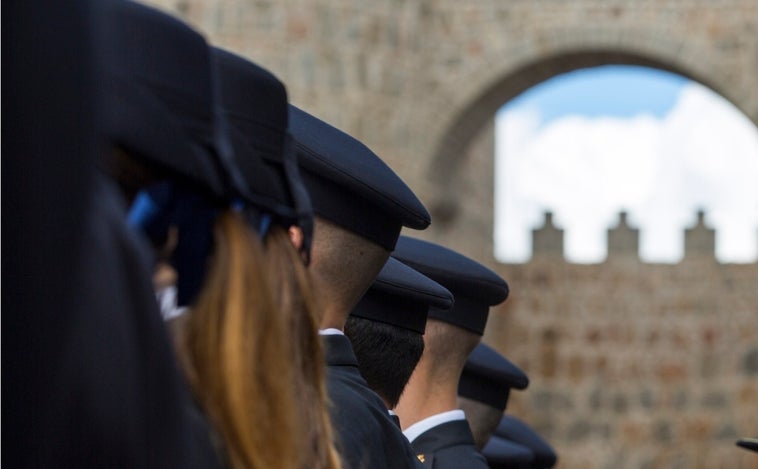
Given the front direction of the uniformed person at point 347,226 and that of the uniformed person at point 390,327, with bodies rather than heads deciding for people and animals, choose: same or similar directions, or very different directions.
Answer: same or similar directions

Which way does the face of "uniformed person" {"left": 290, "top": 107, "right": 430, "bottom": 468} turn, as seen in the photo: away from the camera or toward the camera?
away from the camera

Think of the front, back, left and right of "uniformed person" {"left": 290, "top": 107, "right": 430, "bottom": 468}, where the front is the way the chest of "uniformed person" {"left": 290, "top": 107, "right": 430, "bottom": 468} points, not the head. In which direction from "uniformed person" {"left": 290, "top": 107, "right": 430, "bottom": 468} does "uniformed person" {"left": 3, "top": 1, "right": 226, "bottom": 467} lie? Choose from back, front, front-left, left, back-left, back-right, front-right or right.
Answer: back-left

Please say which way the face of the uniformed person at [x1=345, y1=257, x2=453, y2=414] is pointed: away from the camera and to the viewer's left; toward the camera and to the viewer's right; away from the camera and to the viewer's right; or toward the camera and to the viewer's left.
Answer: away from the camera and to the viewer's right

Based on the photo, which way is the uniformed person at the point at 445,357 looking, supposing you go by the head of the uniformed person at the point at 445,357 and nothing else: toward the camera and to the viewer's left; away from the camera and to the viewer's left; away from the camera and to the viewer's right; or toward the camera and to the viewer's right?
away from the camera and to the viewer's right
